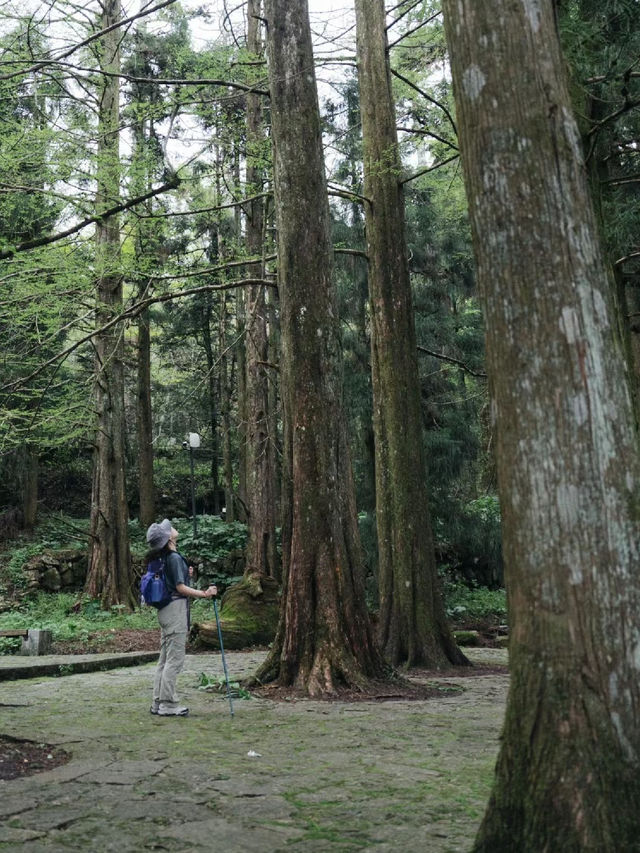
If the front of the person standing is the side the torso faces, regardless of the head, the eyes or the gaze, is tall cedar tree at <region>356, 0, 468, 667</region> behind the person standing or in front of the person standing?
in front

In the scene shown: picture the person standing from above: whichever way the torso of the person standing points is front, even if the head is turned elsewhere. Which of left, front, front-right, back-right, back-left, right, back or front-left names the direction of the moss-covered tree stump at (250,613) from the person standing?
left

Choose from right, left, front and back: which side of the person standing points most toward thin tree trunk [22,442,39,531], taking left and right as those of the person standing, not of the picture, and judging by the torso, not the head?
left

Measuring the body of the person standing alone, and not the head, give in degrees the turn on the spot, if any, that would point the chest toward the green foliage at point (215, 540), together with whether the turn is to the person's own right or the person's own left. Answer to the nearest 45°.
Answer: approximately 90° to the person's own left

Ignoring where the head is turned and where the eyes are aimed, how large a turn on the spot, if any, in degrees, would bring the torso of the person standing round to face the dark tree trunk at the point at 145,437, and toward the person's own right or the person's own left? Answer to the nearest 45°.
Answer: approximately 90° to the person's own left

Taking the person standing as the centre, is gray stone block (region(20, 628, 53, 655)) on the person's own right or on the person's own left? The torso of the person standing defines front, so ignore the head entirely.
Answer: on the person's own left

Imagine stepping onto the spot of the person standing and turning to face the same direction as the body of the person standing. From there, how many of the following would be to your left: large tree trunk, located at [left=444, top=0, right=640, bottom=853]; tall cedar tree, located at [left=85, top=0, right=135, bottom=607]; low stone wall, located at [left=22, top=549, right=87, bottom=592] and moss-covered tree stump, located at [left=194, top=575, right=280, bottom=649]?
3

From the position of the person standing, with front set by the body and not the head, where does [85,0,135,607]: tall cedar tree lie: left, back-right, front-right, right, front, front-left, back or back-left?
left

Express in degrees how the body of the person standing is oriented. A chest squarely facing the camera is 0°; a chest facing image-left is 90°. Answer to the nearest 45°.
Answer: approximately 270°

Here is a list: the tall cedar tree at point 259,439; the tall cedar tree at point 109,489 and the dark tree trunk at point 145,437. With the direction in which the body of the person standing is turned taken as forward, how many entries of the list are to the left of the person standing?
3

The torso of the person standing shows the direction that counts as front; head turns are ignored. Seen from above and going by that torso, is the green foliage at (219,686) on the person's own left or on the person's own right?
on the person's own left

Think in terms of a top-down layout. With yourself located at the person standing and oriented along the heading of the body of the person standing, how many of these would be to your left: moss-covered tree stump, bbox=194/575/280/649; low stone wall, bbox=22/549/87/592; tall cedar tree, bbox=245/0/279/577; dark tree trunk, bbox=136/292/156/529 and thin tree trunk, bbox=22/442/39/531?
5

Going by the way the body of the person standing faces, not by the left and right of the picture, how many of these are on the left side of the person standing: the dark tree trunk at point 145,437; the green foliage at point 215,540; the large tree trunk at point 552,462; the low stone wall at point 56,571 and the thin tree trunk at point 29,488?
4

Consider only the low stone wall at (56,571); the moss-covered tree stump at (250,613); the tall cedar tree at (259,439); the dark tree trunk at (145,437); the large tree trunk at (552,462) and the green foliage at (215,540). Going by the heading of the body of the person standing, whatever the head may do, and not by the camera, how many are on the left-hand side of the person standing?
5

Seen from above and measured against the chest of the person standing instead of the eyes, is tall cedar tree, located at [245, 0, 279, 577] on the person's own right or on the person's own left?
on the person's own left

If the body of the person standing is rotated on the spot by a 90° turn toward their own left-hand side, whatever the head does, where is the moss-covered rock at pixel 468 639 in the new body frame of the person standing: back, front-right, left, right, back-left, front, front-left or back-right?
front-right

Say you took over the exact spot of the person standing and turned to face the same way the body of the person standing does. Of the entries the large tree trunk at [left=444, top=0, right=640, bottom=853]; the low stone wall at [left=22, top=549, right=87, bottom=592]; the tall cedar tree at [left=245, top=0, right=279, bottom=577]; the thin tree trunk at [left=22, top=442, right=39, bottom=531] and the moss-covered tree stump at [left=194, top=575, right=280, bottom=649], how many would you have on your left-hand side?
4
